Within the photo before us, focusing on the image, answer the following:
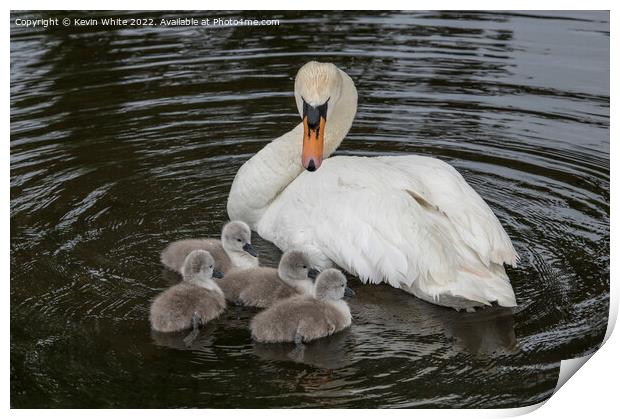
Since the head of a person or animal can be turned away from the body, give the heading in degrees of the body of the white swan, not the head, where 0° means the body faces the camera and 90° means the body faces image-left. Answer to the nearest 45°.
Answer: approximately 135°

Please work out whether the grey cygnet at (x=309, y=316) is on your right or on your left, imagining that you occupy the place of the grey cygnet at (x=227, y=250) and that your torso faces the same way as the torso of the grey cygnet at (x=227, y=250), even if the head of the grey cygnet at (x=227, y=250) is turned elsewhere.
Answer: on your right

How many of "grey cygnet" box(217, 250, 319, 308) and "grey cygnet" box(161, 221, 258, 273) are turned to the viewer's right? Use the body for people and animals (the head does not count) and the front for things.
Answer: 2

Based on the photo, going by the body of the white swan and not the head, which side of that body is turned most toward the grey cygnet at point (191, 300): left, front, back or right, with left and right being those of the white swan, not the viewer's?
left

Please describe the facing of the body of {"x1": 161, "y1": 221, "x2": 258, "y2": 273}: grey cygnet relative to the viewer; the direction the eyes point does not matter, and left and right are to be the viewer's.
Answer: facing to the right of the viewer

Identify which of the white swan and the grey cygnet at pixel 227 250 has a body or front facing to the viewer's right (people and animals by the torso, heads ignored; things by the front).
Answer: the grey cygnet

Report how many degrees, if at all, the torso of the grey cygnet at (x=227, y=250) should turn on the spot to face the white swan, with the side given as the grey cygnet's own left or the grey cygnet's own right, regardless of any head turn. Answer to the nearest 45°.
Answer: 0° — it already faces it

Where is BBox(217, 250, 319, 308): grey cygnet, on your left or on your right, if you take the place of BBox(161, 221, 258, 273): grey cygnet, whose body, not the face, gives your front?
on your right

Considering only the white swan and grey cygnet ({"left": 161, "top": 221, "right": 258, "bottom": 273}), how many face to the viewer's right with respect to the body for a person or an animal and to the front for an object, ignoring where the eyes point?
1

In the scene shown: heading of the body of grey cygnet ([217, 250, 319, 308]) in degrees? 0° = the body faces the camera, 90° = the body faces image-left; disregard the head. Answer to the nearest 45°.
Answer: approximately 270°

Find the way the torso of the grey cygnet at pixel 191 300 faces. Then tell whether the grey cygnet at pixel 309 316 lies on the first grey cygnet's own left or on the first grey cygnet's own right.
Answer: on the first grey cygnet's own right

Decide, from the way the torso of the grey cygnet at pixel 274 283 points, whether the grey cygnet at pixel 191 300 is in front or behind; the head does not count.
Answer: behind
